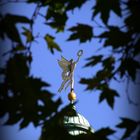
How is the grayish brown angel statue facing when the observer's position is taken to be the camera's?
facing to the right of the viewer

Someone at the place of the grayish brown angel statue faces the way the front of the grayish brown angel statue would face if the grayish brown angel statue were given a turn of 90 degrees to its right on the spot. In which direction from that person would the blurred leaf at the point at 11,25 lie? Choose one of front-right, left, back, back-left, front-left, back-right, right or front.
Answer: front

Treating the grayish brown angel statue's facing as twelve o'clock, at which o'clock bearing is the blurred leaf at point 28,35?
The blurred leaf is roughly at 3 o'clock from the grayish brown angel statue.

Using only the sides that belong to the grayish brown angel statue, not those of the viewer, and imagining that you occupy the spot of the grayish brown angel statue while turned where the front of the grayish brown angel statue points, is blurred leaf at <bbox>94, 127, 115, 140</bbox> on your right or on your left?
on your right

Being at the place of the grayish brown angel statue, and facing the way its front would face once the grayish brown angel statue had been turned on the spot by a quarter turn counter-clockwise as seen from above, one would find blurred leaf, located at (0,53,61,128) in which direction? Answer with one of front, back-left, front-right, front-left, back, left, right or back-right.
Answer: back
